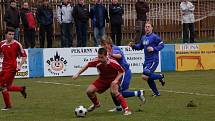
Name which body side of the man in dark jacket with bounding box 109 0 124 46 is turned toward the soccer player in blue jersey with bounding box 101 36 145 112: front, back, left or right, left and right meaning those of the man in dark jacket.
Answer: front

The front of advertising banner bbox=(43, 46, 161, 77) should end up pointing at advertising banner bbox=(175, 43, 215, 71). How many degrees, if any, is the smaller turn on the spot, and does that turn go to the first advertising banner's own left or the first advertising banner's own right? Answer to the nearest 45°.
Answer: approximately 90° to the first advertising banner's own left

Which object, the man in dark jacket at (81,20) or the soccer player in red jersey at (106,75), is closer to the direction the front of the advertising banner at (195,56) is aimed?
the soccer player in red jersey

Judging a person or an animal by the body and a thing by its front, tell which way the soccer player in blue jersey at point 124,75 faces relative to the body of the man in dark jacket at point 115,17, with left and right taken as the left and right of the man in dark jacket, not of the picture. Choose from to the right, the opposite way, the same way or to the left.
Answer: to the right

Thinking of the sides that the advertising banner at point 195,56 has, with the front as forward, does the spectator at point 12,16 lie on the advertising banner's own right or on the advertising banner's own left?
on the advertising banner's own right

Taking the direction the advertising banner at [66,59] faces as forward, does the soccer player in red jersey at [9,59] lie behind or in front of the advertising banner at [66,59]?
in front

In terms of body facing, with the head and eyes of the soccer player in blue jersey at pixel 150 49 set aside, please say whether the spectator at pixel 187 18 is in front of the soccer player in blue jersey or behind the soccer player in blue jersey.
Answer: behind

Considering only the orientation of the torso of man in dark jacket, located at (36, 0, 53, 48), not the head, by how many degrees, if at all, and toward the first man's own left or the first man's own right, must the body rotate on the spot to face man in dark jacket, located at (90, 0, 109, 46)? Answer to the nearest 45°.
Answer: approximately 90° to the first man's own left

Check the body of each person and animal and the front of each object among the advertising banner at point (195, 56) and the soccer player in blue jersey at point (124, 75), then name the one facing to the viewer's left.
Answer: the soccer player in blue jersey

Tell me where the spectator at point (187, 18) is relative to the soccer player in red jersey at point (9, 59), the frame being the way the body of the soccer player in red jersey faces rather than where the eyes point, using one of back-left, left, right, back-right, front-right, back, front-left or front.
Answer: back
